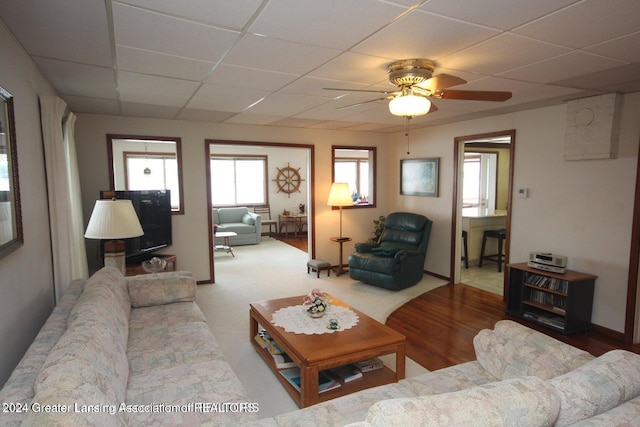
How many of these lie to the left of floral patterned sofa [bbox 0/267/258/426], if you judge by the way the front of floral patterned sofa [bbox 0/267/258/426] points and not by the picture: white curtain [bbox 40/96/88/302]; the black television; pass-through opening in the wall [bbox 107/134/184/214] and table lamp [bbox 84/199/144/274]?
4

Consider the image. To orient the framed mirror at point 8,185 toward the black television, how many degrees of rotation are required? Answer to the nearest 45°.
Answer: approximately 45° to its left

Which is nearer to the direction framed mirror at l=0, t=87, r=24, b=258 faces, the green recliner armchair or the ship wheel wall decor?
the green recliner armchair

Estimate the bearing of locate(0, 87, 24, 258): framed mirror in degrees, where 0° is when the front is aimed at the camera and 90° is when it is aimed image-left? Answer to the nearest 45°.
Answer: approximately 270°

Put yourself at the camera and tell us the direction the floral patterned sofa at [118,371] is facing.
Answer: facing to the right of the viewer

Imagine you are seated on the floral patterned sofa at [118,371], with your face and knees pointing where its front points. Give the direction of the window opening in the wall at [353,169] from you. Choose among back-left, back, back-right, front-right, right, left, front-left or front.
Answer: front-left

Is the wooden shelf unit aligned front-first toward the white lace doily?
yes

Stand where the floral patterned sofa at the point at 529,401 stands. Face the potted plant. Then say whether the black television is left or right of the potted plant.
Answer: left

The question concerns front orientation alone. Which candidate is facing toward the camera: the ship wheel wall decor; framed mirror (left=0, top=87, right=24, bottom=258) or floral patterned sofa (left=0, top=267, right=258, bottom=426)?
the ship wheel wall decor

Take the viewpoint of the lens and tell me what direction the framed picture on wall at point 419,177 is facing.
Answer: facing the viewer and to the left of the viewer
